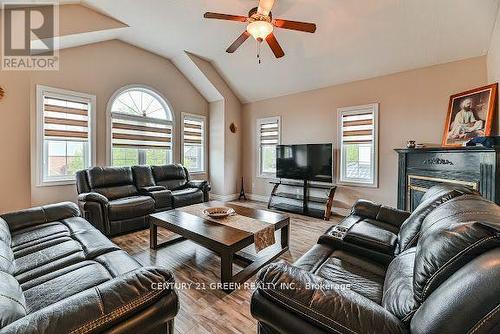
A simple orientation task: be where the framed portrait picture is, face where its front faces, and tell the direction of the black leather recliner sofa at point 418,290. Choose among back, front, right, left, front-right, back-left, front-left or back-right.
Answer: front-left

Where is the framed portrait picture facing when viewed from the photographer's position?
facing the viewer and to the left of the viewer

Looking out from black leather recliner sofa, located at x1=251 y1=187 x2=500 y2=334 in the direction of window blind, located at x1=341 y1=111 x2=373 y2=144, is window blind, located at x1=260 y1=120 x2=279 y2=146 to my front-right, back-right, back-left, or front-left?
front-left

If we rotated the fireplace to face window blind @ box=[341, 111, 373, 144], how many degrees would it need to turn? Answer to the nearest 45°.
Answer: approximately 90° to its right

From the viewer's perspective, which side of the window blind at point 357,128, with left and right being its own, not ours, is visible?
front

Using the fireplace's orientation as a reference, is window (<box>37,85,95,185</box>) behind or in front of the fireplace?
in front

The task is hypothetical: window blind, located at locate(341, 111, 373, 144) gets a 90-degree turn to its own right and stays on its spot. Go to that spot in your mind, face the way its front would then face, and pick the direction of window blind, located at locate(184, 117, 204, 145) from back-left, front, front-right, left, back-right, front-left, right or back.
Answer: front

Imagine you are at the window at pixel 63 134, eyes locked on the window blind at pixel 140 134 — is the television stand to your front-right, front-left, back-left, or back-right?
front-right

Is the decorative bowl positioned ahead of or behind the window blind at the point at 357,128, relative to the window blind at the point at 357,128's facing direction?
ahead

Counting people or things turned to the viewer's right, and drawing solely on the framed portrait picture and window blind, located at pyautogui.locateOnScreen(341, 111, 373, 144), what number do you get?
0

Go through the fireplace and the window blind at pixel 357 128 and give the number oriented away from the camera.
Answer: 0

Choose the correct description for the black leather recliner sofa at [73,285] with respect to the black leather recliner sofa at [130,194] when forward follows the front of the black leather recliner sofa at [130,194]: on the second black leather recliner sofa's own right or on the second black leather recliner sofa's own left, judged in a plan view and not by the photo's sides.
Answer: on the second black leather recliner sofa's own right

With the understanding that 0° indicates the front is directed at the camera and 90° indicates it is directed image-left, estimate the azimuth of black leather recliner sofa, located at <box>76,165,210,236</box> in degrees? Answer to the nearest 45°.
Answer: approximately 315°

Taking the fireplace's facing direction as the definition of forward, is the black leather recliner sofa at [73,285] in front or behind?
in front

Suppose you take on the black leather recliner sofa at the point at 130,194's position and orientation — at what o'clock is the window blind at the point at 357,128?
The window blind is roughly at 11 o'clock from the black leather recliner sofa.
